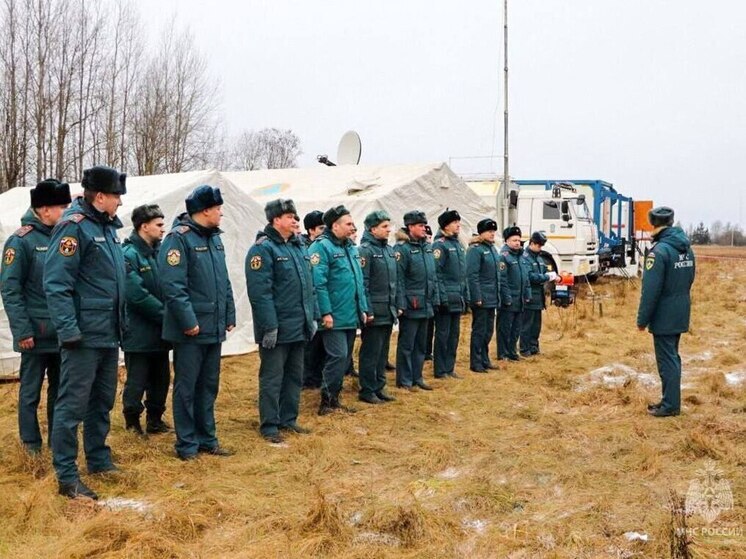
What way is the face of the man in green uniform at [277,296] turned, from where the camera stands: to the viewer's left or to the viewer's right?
to the viewer's right

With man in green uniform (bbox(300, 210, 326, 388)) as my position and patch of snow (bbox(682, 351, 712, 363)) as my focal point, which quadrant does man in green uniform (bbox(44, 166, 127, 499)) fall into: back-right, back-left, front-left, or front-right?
back-right

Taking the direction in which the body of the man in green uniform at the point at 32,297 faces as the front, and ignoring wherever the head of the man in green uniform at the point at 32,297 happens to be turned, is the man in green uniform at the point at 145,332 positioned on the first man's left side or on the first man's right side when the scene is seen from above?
on the first man's left side

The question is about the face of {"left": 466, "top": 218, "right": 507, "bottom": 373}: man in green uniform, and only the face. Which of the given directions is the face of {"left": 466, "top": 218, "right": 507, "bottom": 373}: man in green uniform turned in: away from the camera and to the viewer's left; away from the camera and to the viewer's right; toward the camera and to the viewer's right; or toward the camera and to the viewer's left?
toward the camera and to the viewer's right

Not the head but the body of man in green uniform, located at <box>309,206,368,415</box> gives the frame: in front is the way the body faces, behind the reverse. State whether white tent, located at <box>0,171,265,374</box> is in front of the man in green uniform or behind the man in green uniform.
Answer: behind

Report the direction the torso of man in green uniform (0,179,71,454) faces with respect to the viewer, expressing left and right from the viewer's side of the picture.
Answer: facing the viewer and to the right of the viewer

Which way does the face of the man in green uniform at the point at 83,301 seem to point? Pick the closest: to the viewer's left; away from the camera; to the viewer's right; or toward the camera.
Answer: to the viewer's right

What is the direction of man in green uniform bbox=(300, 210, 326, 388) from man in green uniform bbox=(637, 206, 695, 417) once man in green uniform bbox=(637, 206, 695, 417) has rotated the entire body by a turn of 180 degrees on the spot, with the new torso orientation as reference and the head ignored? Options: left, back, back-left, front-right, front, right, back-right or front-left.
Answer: back-right

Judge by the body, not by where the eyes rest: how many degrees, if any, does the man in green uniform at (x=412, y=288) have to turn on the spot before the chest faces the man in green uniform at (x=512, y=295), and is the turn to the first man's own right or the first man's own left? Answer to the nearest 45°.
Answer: approximately 90° to the first man's own left

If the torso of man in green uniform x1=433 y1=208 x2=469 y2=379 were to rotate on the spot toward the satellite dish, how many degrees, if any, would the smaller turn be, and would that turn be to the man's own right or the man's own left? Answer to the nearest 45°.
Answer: approximately 135° to the man's own left

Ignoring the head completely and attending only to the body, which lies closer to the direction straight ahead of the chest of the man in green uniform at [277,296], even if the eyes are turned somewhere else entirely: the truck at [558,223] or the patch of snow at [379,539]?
the patch of snow

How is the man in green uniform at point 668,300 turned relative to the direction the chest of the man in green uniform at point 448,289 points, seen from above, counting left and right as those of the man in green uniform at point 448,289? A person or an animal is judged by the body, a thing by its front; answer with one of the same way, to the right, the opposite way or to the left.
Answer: the opposite way

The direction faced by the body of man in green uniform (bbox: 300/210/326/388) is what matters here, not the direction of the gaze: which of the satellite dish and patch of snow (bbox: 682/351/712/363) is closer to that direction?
the patch of snow

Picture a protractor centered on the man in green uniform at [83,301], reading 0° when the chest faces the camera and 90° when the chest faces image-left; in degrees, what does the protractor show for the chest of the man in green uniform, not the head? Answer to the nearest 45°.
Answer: approximately 315°

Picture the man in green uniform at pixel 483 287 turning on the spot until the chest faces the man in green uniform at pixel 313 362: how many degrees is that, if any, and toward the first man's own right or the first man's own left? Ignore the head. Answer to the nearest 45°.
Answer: approximately 90° to the first man's own right
